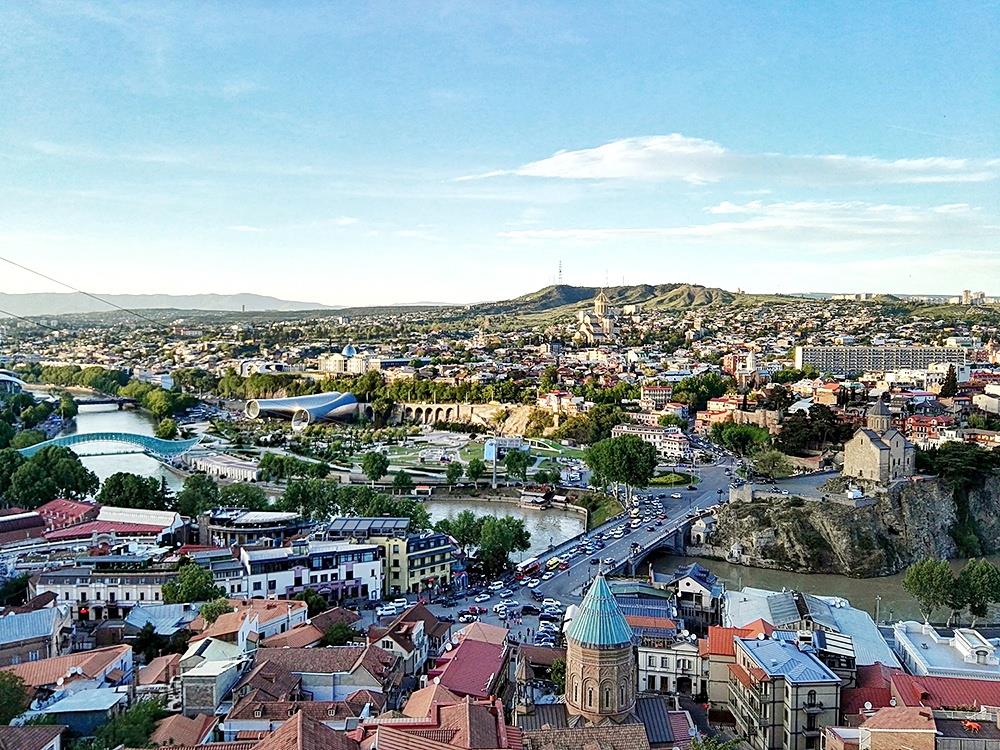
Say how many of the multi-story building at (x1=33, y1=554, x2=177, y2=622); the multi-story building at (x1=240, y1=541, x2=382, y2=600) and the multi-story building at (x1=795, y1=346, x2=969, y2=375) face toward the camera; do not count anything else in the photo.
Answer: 3

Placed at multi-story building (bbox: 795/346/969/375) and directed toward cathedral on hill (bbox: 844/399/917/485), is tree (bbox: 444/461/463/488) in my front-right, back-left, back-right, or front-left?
front-right

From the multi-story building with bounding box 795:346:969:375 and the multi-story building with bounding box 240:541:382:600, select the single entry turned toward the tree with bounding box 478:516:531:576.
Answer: the multi-story building with bounding box 795:346:969:375

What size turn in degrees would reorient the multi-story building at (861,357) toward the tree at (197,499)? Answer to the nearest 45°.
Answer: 0° — it already faces it

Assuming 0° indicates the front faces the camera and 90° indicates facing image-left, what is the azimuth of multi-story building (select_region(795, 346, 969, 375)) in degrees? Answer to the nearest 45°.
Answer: approximately 0°

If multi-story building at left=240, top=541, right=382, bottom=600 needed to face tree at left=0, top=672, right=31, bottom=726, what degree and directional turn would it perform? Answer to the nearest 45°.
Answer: approximately 45° to its right

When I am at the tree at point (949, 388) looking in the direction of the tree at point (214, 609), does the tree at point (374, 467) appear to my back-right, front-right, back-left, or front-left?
front-right

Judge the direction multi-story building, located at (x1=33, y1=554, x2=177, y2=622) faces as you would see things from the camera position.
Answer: facing the viewer

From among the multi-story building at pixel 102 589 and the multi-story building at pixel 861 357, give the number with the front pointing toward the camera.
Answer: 2

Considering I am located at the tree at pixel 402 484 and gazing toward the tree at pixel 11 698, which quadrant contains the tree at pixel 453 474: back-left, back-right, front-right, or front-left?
back-left

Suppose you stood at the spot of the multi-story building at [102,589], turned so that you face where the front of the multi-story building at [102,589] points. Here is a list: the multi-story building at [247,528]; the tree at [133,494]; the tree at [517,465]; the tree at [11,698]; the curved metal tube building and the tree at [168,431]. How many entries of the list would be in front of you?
1

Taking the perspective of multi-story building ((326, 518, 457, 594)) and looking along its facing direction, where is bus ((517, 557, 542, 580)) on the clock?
The bus is roughly at 10 o'clock from the multi-story building.

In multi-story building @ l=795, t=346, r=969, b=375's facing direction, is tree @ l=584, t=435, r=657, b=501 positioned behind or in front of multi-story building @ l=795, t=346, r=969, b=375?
in front

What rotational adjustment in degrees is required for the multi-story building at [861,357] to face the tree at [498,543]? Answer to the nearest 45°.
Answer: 0° — it already faces it

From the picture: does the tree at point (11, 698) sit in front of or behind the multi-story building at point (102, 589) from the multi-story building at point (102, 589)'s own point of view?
in front

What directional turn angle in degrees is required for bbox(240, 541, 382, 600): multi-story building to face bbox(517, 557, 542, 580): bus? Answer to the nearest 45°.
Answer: approximately 90° to its left

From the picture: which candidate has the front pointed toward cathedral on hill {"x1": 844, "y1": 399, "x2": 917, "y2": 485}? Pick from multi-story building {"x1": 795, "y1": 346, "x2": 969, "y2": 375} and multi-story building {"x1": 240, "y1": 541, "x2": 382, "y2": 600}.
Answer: multi-story building {"x1": 795, "y1": 346, "x2": 969, "y2": 375}

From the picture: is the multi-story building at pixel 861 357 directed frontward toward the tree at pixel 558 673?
yes

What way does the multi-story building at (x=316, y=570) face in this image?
toward the camera

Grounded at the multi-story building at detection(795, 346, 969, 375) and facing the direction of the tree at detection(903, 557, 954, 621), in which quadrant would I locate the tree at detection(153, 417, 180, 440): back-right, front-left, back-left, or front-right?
front-right
